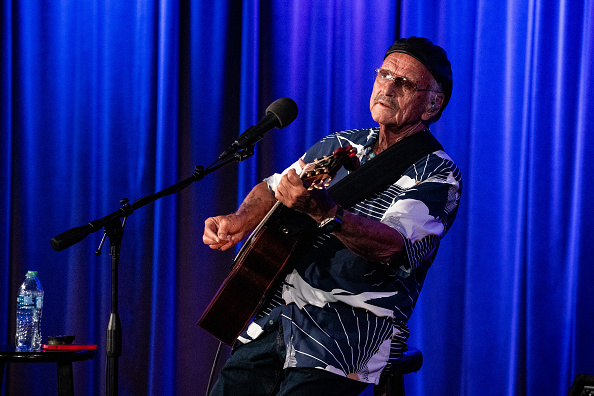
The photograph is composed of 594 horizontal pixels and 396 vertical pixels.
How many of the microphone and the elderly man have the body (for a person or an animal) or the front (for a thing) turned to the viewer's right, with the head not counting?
1

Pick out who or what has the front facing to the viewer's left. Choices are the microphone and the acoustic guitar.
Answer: the acoustic guitar

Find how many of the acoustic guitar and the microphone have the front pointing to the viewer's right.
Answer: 1

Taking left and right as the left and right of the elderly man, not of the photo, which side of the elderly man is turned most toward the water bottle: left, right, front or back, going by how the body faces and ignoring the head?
right

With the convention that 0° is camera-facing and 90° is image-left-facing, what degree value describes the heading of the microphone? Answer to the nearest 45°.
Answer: approximately 270°

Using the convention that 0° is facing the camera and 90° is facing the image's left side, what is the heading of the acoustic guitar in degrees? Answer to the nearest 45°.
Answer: approximately 90°

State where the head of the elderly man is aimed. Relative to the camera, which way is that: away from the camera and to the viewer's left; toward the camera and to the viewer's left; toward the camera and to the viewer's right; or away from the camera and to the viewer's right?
toward the camera and to the viewer's left

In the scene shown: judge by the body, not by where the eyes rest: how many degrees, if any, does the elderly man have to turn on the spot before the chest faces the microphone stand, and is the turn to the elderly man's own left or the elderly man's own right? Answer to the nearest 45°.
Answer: approximately 45° to the elderly man's own right

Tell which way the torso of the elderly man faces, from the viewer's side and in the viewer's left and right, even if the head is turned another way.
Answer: facing the viewer and to the left of the viewer

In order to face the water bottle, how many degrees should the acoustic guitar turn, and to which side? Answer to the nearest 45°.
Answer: approximately 45° to its right
